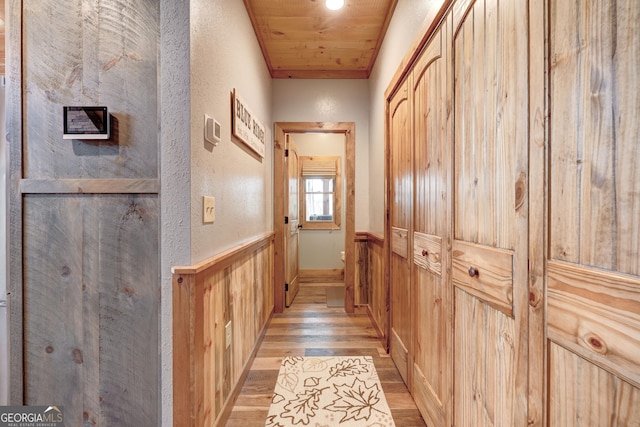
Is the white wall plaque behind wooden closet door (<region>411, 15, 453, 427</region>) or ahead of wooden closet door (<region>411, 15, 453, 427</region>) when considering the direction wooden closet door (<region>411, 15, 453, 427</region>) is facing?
ahead

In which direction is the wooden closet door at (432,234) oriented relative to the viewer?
to the viewer's left

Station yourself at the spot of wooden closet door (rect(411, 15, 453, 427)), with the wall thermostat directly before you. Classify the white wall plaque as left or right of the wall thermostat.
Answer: right

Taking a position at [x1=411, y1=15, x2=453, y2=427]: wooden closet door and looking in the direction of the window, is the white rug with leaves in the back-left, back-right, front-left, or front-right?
front-left

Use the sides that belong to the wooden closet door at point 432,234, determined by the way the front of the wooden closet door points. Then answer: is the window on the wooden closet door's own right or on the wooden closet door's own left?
on the wooden closet door's own right

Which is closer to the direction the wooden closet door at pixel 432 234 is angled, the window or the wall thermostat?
the wall thermostat
